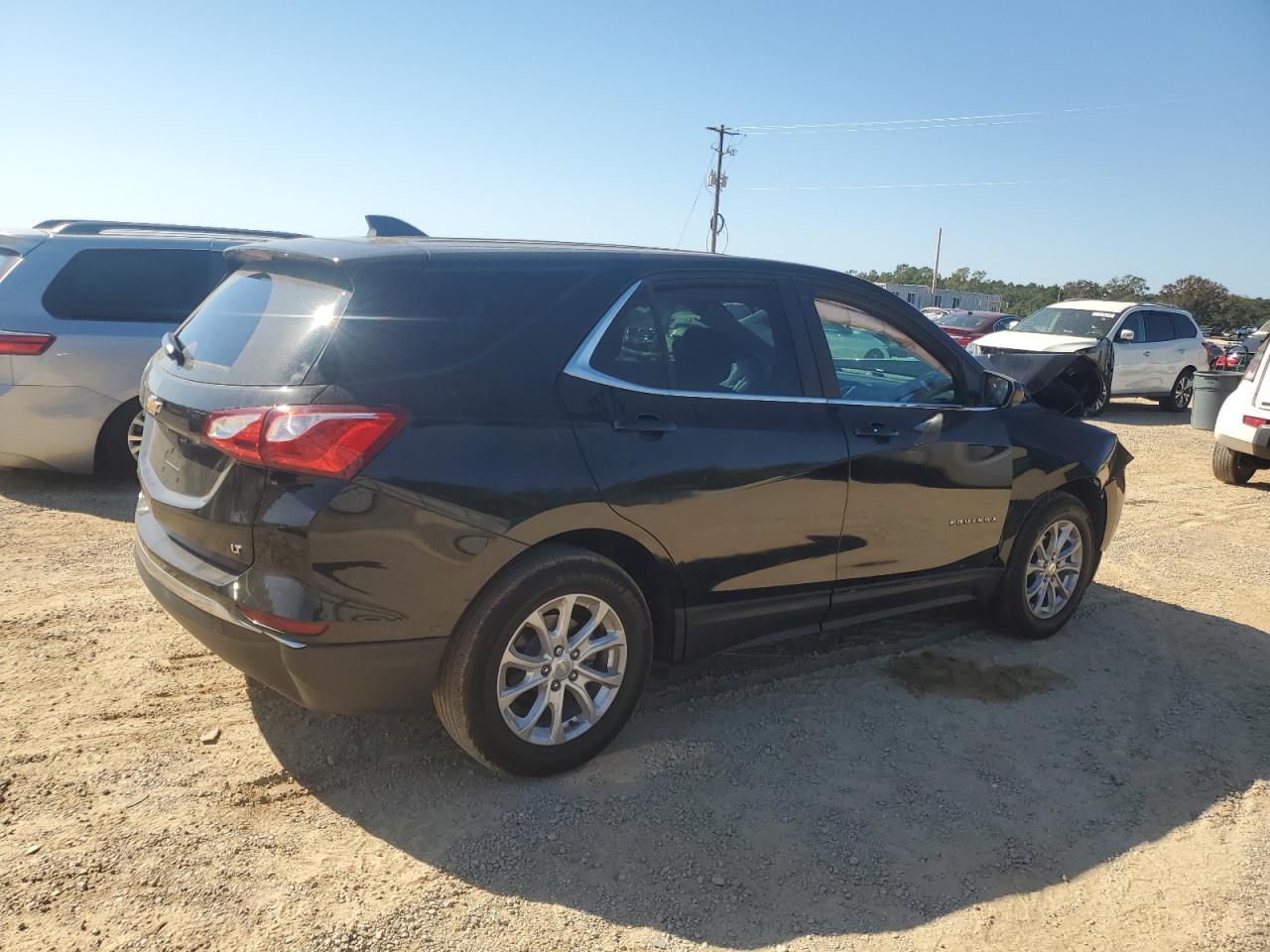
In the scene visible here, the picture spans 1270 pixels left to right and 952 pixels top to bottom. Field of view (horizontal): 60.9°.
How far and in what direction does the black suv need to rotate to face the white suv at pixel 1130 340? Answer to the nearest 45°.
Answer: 0° — it already faces it

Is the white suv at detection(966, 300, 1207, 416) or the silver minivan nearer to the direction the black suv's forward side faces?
the white suv

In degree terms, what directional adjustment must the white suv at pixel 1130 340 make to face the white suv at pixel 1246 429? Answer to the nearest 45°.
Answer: approximately 45° to its left

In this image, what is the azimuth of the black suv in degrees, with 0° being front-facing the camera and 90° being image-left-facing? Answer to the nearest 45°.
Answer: approximately 225°

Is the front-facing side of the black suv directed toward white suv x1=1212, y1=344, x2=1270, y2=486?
yes

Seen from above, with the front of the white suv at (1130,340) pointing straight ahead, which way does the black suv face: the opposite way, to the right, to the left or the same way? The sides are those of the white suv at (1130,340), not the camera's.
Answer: the opposite way

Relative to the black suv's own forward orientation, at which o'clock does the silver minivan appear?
The silver minivan is roughly at 9 o'clock from the black suv.
